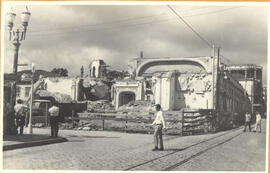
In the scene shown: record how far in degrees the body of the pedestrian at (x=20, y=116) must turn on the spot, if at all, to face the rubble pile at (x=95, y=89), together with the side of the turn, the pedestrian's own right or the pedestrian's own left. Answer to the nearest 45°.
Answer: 0° — they already face it

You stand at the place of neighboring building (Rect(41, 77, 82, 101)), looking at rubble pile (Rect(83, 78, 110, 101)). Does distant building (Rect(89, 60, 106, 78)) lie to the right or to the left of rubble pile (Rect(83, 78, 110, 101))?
left

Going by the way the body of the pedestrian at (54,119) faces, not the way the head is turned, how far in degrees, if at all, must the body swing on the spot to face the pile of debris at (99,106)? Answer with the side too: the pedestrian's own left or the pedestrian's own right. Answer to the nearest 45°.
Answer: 0° — they already face it

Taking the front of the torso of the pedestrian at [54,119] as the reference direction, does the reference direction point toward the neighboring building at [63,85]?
yes

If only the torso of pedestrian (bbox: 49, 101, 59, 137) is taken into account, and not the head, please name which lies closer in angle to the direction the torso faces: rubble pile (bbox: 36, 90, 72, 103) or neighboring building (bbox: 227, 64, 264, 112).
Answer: the rubble pile

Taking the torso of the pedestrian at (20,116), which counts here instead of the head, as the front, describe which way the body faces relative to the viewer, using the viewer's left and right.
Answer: facing away from the viewer

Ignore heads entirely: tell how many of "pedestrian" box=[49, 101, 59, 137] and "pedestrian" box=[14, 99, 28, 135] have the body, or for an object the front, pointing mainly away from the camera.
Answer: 2

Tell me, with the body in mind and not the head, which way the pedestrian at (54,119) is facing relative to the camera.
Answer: away from the camera

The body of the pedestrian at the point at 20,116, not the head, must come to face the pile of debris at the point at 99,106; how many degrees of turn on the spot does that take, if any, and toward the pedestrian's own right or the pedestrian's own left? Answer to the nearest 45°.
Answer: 0° — they already face it

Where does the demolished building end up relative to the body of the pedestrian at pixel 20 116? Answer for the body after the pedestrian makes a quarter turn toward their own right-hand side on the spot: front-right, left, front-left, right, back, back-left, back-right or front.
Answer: front-left

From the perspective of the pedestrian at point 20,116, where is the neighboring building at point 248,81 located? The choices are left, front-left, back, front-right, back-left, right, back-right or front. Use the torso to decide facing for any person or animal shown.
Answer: front-right

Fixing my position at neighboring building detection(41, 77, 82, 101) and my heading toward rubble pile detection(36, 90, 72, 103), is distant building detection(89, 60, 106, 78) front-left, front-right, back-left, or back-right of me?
back-left

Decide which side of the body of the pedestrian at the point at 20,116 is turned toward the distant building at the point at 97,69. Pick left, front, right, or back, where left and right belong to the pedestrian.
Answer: front
